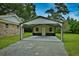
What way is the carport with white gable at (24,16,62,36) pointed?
toward the camera

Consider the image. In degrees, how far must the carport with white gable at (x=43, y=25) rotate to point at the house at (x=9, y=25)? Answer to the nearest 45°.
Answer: approximately 90° to its right
